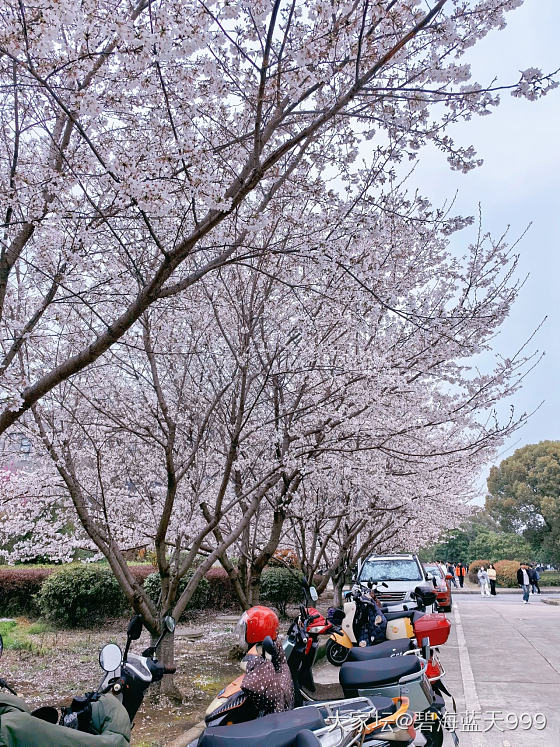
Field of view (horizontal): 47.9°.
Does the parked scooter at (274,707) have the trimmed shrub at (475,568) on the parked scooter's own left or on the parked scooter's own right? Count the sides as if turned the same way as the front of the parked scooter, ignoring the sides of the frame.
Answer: on the parked scooter's own right

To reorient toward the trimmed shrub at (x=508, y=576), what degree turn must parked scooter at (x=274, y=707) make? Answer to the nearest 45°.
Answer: approximately 90° to its right

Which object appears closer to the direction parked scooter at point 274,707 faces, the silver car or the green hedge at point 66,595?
the green hedge

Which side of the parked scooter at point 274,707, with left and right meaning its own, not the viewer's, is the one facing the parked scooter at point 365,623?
right

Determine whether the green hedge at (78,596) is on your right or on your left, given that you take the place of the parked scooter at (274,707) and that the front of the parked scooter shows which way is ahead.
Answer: on your right

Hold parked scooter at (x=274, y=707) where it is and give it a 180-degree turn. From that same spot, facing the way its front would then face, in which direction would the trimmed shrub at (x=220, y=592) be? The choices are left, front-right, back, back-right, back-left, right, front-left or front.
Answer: left

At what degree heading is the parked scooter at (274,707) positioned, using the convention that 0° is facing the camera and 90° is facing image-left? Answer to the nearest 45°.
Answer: approximately 90°

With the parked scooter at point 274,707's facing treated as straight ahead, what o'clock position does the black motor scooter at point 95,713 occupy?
The black motor scooter is roughly at 10 o'clock from the parked scooter.
